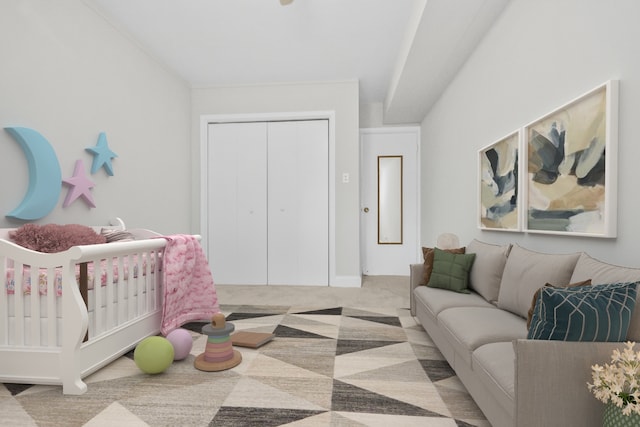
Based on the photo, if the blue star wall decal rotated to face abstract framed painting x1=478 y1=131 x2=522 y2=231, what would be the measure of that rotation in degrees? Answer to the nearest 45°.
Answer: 0° — it already faces it

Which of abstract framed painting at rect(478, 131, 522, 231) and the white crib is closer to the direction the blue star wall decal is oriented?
the abstract framed painting

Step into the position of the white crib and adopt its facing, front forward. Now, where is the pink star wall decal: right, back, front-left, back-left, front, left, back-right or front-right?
back-left

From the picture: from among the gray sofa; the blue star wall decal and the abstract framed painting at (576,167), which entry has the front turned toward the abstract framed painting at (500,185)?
the blue star wall decal

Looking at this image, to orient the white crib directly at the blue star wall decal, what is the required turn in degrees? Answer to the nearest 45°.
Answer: approximately 135° to its left

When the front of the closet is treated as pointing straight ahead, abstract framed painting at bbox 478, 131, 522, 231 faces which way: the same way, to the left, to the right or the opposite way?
to the right

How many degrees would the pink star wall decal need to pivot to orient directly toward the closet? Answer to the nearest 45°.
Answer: approximately 90° to its left
